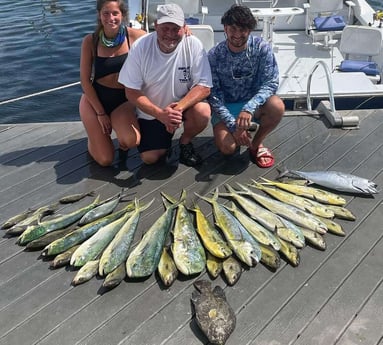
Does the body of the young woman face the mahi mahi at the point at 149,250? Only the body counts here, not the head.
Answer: yes

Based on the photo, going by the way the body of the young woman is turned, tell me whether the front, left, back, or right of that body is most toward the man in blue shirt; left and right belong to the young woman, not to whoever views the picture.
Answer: left

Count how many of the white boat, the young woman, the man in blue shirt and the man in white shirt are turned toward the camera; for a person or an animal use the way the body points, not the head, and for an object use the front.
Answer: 3

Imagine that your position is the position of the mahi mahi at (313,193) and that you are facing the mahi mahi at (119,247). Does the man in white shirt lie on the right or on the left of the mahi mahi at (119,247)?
right

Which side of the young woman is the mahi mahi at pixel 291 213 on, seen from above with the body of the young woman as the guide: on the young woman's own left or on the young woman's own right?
on the young woman's own left

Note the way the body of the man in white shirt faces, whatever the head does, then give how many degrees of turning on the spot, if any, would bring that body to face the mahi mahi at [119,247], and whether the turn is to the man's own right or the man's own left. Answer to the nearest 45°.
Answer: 0° — they already face it

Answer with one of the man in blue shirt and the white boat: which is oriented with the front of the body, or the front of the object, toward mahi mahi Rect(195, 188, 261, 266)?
the man in blue shirt

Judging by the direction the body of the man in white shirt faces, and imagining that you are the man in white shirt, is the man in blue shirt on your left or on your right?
on your left
